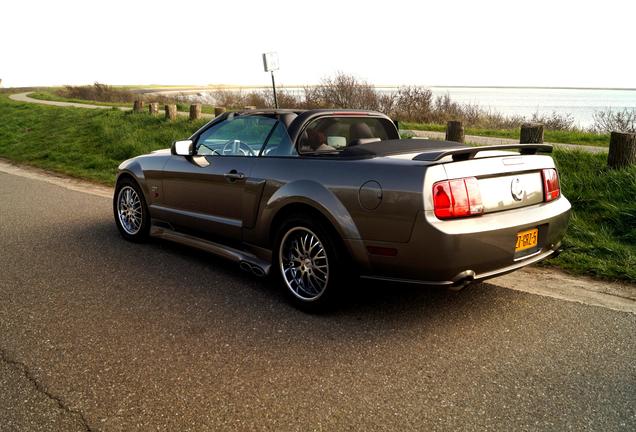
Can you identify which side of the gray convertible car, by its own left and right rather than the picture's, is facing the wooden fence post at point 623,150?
right

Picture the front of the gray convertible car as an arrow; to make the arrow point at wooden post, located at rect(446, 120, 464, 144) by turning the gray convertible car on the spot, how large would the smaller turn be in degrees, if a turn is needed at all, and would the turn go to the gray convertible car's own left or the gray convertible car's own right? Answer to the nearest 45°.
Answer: approximately 45° to the gray convertible car's own right

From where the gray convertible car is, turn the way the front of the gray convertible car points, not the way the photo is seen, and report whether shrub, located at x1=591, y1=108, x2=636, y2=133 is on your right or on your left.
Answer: on your right

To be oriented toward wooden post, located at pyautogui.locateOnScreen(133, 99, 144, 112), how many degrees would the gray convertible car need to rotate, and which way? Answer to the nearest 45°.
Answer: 0° — it already faces it

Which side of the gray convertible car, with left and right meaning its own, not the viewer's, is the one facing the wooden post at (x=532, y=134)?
right

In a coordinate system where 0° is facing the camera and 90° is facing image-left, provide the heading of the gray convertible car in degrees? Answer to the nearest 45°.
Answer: approximately 135°
